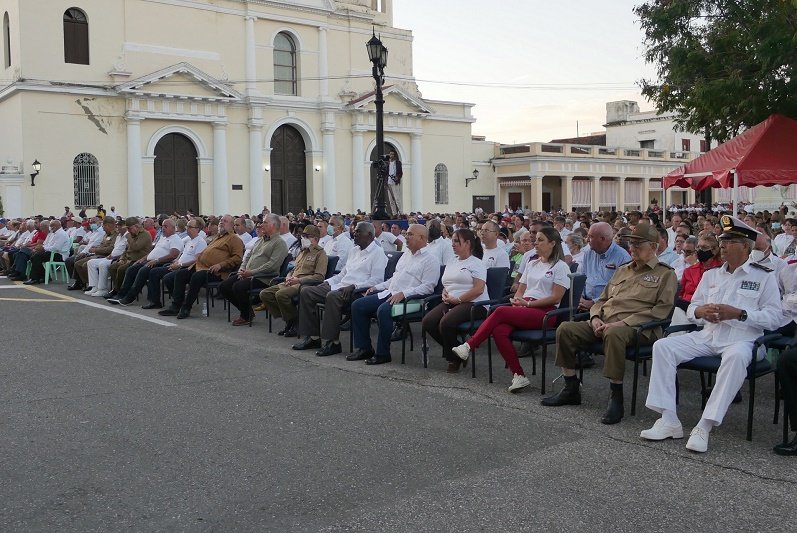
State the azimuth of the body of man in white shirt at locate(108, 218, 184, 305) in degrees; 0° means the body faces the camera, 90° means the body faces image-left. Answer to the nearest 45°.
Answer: approximately 45°

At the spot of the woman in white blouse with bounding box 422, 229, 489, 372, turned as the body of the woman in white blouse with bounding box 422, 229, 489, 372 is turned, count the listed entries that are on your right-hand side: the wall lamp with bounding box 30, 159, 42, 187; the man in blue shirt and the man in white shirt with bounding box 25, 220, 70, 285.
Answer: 2

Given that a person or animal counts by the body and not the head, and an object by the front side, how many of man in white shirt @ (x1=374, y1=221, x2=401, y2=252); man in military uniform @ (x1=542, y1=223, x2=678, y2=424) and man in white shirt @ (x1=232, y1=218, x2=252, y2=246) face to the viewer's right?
0

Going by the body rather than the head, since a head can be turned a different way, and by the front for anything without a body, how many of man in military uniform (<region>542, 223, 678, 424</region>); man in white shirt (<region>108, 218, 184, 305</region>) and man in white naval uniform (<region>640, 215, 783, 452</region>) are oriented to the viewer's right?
0

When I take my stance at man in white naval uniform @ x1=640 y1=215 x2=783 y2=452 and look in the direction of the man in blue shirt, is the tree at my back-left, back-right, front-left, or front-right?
front-right

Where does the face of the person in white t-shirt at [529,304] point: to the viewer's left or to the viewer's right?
to the viewer's left

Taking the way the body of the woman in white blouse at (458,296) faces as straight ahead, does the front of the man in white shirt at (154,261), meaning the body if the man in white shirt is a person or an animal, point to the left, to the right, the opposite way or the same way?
the same way

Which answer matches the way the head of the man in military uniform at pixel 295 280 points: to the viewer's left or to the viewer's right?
to the viewer's left

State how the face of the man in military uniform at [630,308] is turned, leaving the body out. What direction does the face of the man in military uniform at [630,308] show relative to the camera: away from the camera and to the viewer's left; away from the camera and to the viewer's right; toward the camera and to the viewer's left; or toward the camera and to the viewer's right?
toward the camera and to the viewer's left

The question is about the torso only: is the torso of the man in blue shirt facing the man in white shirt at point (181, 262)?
no

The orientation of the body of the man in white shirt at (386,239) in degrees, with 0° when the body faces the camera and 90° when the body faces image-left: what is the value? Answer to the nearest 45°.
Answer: approximately 45°

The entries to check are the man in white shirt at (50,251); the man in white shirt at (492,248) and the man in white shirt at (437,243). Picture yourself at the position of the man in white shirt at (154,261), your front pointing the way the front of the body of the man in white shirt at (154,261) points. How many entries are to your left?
2

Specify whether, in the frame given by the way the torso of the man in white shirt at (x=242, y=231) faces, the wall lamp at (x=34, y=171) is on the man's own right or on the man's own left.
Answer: on the man's own right

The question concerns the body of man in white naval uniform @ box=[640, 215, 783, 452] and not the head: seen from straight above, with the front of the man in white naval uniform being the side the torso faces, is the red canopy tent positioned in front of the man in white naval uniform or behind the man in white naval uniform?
behind

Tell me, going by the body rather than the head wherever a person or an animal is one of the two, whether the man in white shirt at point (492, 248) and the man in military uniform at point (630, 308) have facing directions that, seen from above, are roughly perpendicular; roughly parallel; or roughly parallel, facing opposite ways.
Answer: roughly parallel

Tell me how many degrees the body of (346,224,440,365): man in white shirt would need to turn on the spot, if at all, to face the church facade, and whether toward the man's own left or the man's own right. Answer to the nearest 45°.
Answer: approximately 135° to the man's own right

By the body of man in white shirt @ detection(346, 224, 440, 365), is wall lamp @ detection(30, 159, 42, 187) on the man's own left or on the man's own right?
on the man's own right

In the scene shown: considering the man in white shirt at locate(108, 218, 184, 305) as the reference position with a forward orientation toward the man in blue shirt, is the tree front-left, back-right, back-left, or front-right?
front-left

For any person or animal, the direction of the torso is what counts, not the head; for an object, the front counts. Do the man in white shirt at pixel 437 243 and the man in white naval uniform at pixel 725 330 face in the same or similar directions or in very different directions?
same or similar directions

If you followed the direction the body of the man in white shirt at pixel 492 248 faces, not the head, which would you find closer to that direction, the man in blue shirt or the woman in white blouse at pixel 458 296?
the woman in white blouse
